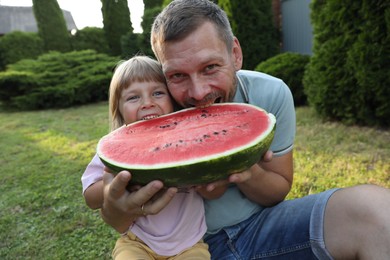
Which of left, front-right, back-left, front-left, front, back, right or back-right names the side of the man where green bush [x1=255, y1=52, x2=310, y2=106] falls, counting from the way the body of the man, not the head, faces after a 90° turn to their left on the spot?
left

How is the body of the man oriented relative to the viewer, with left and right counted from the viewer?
facing the viewer

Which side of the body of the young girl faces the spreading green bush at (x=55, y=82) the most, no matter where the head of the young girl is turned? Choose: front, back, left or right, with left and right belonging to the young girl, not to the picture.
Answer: back

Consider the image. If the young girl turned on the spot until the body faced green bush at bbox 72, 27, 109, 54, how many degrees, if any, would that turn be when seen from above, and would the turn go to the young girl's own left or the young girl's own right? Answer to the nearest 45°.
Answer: approximately 180°

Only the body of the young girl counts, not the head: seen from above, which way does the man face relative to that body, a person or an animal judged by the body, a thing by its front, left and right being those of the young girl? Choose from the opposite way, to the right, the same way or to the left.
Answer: the same way

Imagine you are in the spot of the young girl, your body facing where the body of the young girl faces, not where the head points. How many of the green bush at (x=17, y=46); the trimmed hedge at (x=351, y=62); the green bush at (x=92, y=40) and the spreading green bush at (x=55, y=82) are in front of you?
0

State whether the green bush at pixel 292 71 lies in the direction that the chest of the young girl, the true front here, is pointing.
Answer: no

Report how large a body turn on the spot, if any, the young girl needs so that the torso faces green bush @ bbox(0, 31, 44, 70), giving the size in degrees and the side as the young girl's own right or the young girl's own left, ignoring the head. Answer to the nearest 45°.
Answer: approximately 180°

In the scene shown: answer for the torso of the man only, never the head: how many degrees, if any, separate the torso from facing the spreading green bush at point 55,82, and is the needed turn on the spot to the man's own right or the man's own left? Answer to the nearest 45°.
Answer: approximately 135° to the man's own right

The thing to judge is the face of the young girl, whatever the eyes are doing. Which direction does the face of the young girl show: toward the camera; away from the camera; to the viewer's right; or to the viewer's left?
toward the camera

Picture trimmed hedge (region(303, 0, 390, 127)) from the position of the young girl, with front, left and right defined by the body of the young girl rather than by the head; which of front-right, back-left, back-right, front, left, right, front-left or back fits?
back-left

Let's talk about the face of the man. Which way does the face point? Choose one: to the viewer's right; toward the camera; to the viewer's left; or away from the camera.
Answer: toward the camera

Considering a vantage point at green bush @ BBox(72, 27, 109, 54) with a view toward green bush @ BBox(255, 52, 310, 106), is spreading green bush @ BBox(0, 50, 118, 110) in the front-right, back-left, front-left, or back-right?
front-right

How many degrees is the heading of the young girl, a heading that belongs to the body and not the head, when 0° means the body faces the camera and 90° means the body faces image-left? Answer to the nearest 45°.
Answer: approximately 0°
